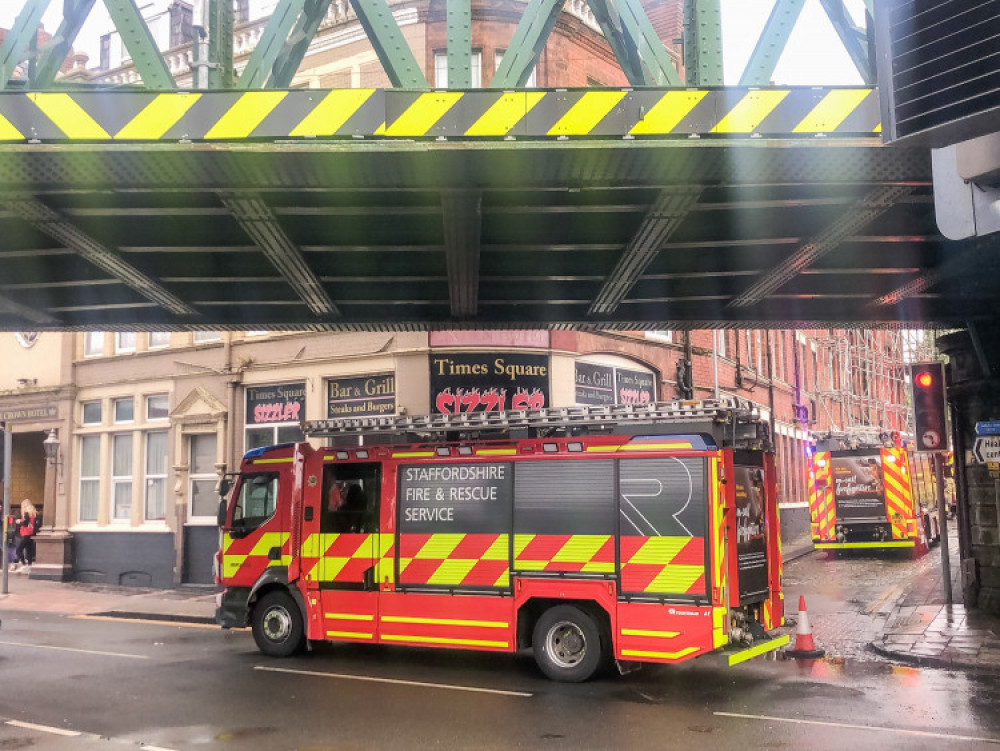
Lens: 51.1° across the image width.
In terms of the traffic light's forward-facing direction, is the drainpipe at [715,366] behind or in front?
behind

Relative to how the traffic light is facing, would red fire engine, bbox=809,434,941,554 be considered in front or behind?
behind

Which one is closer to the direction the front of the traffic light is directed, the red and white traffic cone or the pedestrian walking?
the red and white traffic cone

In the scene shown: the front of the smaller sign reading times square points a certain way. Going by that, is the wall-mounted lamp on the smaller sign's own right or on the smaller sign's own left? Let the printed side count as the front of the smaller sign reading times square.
on the smaller sign's own right

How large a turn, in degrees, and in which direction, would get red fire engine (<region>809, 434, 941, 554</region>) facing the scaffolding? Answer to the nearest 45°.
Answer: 0° — it already faces it

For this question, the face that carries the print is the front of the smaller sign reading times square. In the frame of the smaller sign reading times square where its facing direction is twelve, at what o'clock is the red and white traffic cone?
The red and white traffic cone is roughly at 11 o'clock from the smaller sign reading times square.

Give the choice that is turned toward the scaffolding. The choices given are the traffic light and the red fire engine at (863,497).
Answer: the red fire engine

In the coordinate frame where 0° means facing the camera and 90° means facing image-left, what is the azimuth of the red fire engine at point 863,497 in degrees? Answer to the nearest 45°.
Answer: approximately 180°

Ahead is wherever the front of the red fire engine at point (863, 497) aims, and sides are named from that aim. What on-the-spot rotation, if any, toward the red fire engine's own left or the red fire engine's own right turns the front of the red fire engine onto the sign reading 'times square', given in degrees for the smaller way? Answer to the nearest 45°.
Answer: approximately 135° to the red fire engine's own left

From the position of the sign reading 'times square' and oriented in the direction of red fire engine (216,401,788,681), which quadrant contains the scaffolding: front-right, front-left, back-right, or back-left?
back-left

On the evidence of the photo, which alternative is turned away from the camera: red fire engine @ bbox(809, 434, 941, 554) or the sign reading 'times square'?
the red fire engine

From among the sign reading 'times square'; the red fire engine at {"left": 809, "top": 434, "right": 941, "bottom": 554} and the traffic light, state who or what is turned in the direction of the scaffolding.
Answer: the red fire engine
